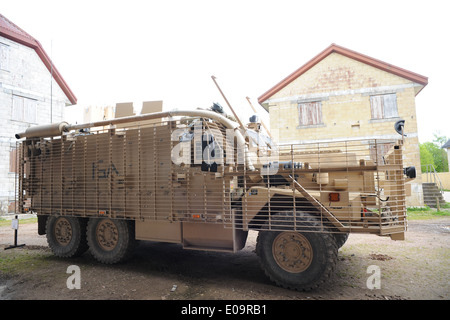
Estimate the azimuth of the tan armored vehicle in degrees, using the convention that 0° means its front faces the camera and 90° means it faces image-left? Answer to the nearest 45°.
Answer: approximately 315°
